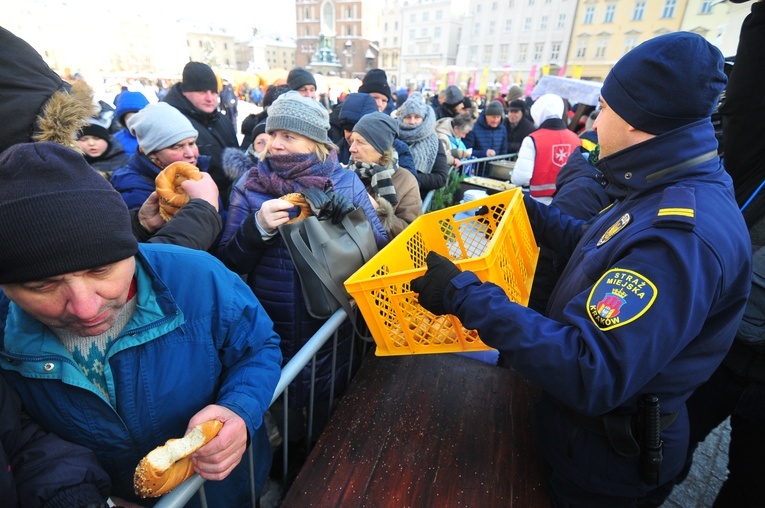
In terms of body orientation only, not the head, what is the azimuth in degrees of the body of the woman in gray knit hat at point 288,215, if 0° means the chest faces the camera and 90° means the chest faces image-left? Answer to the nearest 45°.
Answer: approximately 45°

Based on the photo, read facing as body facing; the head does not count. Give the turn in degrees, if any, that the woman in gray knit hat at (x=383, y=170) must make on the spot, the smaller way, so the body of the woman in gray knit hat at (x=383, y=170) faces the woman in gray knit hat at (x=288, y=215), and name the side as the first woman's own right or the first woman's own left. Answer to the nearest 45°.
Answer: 0° — they already face them

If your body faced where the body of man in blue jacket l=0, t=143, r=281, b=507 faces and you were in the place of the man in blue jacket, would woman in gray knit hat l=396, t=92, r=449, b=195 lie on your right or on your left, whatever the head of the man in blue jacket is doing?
on your left

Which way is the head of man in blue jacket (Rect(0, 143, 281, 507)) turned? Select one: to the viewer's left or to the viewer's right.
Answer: to the viewer's right

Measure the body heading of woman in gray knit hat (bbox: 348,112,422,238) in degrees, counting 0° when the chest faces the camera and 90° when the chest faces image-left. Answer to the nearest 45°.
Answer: approximately 45°

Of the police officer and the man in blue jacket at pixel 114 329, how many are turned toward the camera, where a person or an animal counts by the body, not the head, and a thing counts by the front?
1

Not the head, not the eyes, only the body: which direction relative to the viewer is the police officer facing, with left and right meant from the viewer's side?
facing to the left of the viewer

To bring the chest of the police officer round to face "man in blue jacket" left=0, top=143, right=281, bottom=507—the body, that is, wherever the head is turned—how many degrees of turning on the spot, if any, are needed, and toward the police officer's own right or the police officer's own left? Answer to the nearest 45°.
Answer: approximately 45° to the police officer's own left

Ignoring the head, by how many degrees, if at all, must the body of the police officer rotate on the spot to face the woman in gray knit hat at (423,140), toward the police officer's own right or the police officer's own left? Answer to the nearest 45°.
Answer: approximately 45° to the police officer's own right

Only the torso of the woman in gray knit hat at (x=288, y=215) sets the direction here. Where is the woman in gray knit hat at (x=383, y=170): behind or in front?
behind

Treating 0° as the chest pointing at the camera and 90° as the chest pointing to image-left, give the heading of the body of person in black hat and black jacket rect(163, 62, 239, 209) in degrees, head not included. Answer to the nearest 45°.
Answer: approximately 315°
